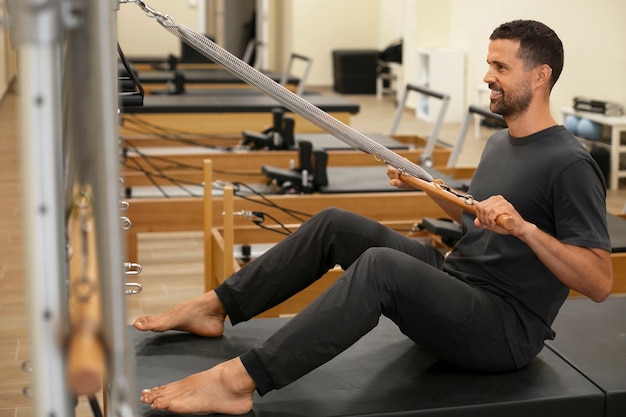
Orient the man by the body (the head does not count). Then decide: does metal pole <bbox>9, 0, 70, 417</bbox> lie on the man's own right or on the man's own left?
on the man's own left

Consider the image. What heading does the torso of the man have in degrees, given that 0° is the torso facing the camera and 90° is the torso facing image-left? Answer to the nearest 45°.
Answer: approximately 90°

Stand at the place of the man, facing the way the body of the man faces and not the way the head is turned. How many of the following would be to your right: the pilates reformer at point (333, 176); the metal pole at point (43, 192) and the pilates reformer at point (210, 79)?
2

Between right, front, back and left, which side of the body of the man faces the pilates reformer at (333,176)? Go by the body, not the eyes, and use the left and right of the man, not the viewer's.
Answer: right

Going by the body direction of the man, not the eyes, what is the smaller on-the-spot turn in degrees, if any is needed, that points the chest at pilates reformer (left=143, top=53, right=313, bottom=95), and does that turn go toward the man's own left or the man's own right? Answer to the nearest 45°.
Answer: approximately 90° to the man's own right

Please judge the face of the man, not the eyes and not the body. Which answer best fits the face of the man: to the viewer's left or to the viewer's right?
to the viewer's left
